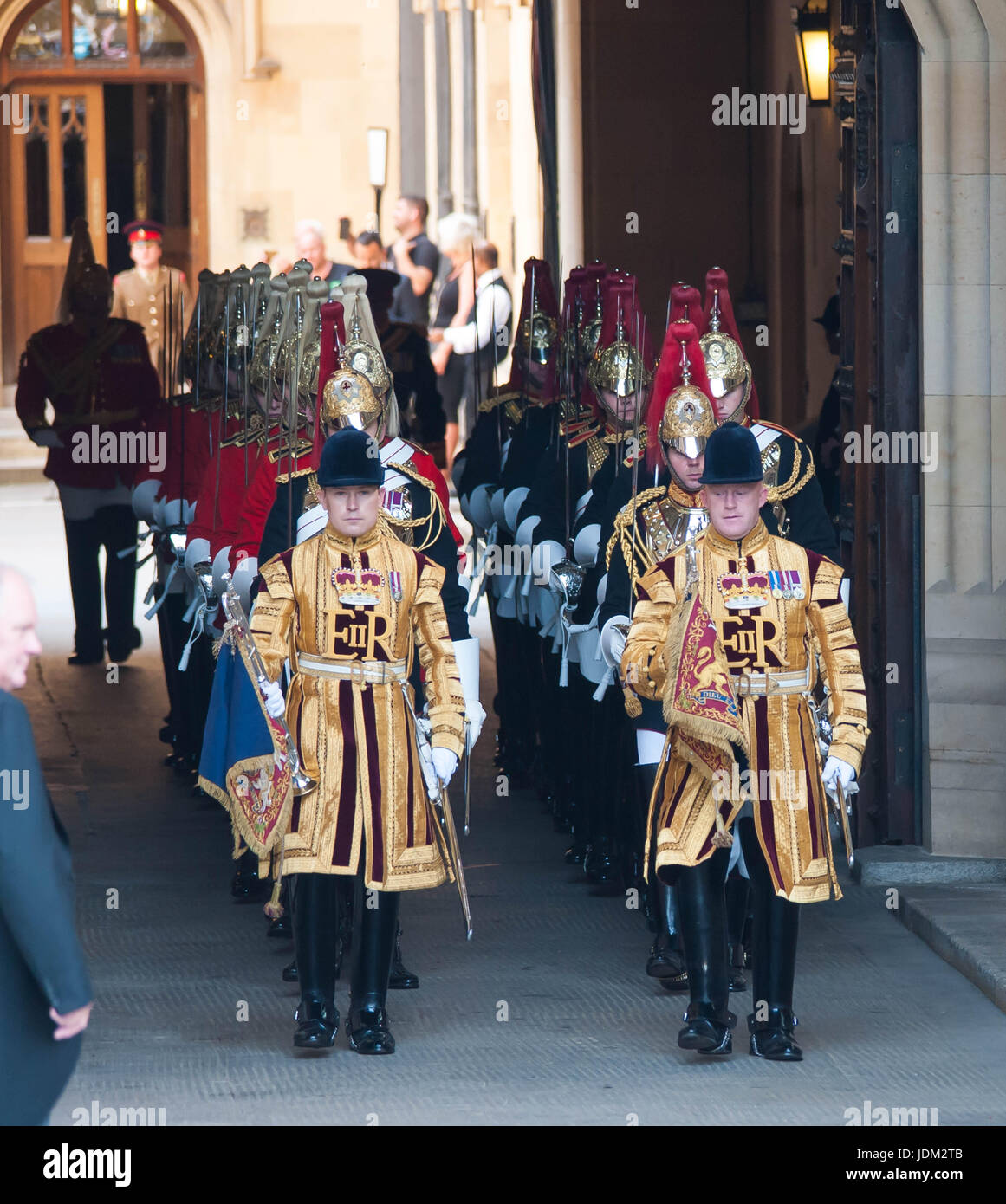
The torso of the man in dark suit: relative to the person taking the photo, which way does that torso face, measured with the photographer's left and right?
facing to the right of the viewer

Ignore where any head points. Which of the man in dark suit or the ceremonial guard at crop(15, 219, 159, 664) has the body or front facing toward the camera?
the ceremonial guard

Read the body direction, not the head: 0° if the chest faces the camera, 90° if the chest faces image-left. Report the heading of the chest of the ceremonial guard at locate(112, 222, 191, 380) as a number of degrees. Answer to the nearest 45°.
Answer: approximately 0°

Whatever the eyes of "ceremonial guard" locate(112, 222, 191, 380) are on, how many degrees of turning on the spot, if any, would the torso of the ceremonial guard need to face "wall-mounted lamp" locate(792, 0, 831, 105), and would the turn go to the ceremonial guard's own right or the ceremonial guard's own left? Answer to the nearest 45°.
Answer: approximately 45° to the ceremonial guard's own left

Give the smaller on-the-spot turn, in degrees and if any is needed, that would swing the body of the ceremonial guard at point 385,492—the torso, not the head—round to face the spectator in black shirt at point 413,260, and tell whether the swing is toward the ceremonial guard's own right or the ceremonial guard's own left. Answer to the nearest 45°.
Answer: approximately 180°

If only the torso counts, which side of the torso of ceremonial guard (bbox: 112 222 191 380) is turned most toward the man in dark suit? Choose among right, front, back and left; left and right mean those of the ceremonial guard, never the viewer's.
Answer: front

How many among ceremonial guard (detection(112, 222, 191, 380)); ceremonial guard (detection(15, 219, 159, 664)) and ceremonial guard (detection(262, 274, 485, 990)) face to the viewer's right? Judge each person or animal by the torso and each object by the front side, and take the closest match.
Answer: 0

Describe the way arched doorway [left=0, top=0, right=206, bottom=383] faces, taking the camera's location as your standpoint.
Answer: facing the viewer

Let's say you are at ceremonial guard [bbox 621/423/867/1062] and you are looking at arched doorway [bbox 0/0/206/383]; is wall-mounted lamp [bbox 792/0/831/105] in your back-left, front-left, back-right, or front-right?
front-right

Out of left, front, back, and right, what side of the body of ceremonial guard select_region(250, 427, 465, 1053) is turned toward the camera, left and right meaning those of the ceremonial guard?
front

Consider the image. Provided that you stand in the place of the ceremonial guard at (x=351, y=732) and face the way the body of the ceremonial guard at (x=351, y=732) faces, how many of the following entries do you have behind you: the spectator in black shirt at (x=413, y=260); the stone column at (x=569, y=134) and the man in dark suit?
2

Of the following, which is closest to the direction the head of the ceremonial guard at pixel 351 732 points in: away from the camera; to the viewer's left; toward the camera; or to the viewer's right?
toward the camera

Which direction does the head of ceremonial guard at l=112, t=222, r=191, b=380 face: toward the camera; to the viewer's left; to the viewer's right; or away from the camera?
toward the camera

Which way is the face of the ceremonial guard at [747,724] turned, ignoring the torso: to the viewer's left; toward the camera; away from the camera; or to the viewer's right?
toward the camera
